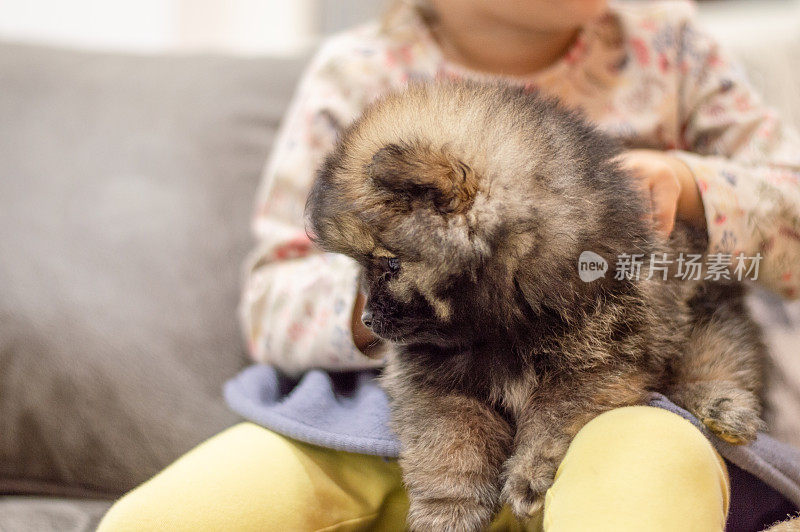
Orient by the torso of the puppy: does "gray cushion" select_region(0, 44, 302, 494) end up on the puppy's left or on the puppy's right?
on the puppy's right

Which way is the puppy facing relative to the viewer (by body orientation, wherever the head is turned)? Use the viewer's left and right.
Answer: facing the viewer and to the left of the viewer

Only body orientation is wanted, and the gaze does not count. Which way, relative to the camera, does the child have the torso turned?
toward the camera
